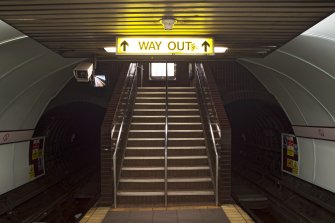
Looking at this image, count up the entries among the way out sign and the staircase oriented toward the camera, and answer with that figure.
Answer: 2

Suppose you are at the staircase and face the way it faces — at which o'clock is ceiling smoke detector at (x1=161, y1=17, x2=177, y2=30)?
The ceiling smoke detector is roughly at 12 o'clock from the staircase.

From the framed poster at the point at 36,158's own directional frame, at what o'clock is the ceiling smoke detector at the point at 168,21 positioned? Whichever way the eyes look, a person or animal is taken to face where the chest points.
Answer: The ceiling smoke detector is roughly at 1 o'clock from the framed poster.

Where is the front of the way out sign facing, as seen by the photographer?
facing the viewer

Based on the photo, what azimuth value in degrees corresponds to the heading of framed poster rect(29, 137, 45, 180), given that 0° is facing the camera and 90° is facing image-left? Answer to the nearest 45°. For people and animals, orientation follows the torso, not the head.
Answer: approximately 315°

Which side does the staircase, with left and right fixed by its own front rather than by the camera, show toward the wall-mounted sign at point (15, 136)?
right

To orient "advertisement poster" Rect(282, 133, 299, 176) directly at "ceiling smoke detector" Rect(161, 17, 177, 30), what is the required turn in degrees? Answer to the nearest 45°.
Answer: approximately 45° to its left

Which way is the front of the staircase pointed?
toward the camera
